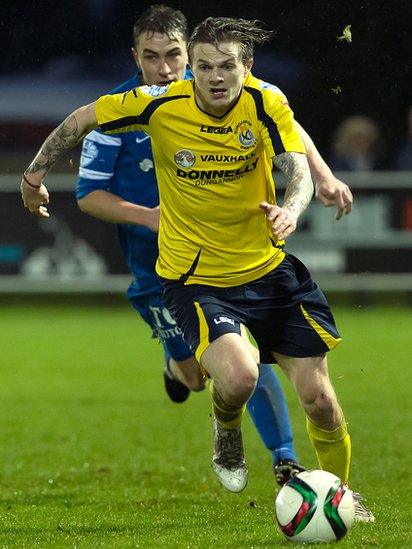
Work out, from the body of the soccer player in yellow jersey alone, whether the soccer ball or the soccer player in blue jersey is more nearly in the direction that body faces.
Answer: the soccer ball

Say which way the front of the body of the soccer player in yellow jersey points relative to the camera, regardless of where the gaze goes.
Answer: toward the camera

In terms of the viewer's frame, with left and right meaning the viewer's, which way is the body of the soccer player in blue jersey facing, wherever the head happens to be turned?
facing the viewer and to the right of the viewer

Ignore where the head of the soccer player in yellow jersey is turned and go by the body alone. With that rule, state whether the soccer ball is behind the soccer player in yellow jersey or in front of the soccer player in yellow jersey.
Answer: in front

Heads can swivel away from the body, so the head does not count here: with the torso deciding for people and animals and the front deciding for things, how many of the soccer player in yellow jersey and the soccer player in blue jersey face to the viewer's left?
0
